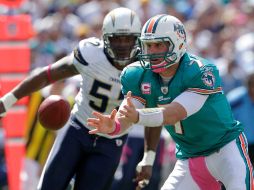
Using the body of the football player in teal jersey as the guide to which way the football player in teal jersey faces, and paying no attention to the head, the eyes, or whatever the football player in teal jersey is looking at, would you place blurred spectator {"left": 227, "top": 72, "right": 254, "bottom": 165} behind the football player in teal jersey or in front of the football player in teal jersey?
behind

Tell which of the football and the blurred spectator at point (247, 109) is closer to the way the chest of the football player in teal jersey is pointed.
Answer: the football

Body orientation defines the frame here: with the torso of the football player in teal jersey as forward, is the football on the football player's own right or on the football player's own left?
on the football player's own right

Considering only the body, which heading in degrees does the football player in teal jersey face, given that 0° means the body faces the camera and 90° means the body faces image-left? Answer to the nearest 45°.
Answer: approximately 45°
